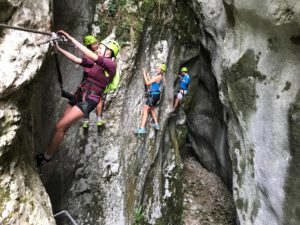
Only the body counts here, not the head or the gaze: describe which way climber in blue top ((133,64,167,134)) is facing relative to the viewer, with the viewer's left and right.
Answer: facing to the left of the viewer

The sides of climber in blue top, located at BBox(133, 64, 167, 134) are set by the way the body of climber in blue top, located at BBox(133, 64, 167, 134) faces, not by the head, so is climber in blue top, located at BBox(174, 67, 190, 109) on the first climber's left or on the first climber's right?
on the first climber's right
